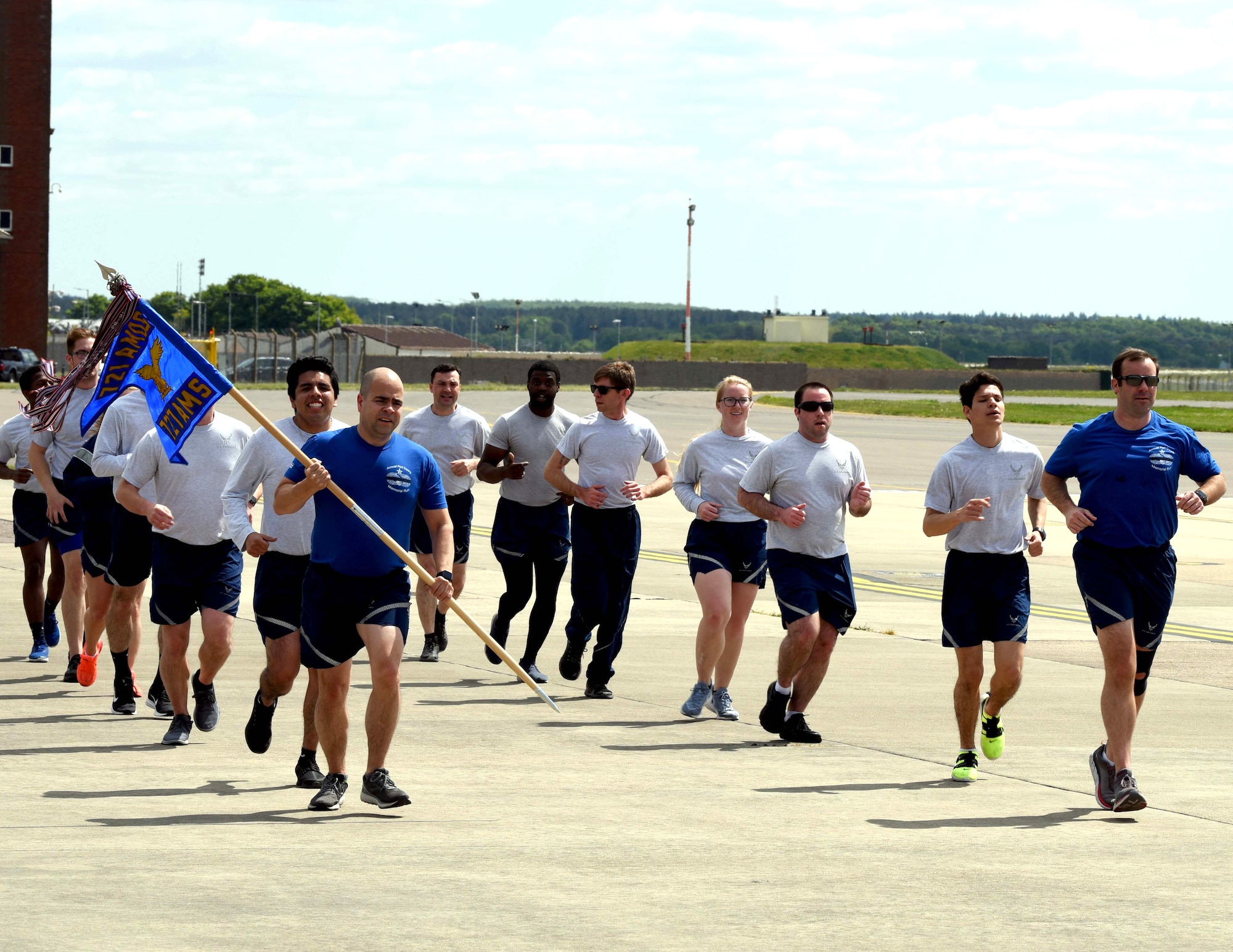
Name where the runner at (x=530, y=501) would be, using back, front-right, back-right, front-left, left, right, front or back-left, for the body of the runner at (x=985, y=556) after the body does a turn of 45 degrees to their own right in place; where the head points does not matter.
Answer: right

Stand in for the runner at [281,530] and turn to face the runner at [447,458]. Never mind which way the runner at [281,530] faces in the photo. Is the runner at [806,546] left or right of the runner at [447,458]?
right

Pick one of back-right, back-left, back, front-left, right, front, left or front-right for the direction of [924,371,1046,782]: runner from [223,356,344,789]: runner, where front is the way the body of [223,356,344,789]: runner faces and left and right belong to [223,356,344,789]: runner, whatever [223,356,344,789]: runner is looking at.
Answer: front-left

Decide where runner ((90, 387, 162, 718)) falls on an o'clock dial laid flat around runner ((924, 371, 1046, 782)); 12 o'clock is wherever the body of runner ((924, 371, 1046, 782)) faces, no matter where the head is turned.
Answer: runner ((90, 387, 162, 718)) is roughly at 3 o'clock from runner ((924, 371, 1046, 782)).

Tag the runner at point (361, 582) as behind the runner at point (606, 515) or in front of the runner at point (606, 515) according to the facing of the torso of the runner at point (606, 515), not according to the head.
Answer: in front

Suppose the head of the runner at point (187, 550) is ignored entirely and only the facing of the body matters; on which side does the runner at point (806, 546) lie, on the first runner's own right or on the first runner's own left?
on the first runner's own left

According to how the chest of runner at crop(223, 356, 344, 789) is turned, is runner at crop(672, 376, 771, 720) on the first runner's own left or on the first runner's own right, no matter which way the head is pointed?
on the first runner's own left

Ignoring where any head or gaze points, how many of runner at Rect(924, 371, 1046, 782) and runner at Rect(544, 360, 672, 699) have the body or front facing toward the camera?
2

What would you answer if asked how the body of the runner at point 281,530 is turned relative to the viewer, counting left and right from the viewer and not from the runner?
facing the viewer and to the right of the viewer

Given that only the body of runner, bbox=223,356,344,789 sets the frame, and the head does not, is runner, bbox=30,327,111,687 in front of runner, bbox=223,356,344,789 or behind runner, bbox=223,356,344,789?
behind
